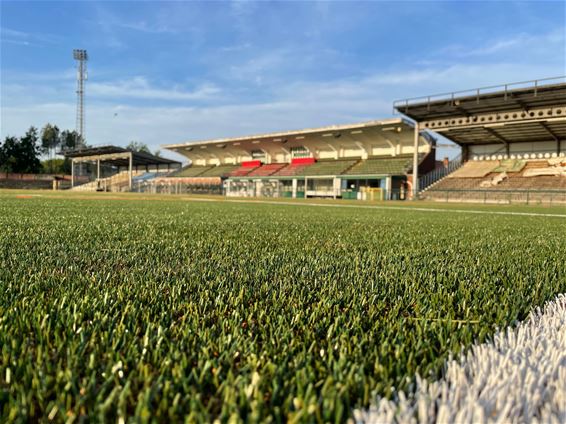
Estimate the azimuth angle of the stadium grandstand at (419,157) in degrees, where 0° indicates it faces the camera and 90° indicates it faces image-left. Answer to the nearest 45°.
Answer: approximately 45°

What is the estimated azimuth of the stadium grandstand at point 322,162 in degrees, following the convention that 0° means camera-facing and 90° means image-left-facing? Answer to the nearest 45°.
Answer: approximately 45°

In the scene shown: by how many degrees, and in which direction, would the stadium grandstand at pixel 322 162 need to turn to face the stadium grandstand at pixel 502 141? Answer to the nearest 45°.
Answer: approximately 90° to its left
